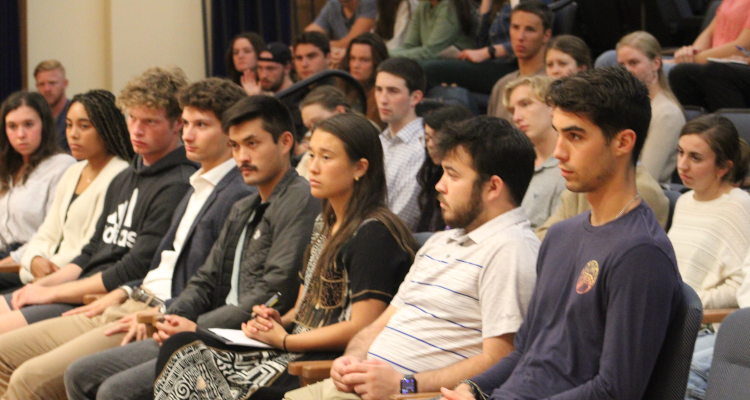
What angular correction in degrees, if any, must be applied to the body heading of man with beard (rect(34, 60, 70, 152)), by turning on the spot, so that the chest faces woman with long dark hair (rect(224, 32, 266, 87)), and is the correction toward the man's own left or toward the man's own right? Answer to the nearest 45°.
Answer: approximately 90° to the man's own left

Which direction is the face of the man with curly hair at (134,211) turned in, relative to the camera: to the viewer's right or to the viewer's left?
to the viewer's left

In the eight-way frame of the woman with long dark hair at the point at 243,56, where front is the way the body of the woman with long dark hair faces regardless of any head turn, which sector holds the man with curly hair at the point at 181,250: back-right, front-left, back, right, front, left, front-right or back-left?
front-left

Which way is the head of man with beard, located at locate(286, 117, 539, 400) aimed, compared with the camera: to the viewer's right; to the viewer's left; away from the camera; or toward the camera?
to the viewer's left

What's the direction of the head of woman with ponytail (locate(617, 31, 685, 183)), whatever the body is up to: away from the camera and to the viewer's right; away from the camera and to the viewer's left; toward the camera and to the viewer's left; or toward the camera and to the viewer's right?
toward the camera and to the viewer's left

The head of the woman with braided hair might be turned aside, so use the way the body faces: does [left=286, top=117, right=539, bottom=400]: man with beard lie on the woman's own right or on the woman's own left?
on the woman's own left

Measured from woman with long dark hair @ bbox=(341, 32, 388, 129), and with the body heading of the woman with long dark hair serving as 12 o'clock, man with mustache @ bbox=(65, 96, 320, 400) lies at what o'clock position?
The man with mustache is roughly at 11 o'clock from the woman with long dark hair.

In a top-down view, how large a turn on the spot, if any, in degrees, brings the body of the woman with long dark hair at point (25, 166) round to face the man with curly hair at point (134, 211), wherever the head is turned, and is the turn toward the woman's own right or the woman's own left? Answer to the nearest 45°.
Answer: approximately 45° to the woman's own left
